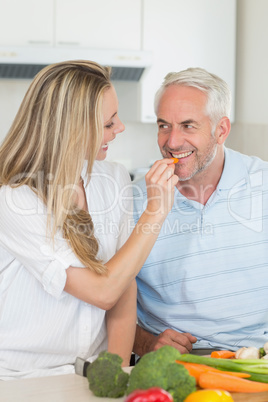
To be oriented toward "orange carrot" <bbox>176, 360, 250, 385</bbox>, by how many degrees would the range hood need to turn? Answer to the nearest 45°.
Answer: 0° — it already faces it

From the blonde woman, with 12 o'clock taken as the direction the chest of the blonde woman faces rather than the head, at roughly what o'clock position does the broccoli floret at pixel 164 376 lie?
The broccoli floret is roughly at 1 o'clock from the blonde woman.

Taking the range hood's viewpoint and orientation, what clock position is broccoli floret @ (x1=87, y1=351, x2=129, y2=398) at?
The broccoli floret is roughly at 12 o'clock from the range hood.

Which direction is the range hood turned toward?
toward the camera

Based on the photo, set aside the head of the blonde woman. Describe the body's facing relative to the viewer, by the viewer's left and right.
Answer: facing the viewer and to the right of the viewer

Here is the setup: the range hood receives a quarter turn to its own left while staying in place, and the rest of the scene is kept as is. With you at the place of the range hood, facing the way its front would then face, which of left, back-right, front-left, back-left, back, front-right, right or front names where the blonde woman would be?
right

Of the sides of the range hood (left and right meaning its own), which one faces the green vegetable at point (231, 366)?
front

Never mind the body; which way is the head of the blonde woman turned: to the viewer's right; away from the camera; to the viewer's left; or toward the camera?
to the viewer's right

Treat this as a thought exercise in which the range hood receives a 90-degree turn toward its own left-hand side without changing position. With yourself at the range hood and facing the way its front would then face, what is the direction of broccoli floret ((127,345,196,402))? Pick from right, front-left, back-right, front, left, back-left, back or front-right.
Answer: right

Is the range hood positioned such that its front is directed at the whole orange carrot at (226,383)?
yes
